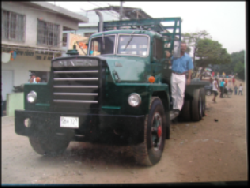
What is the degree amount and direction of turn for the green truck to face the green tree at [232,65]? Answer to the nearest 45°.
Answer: approximately 135° to its left

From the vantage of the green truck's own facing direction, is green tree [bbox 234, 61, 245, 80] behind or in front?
behind

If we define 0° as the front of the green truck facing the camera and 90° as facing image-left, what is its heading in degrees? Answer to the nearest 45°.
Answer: approximately 45°
